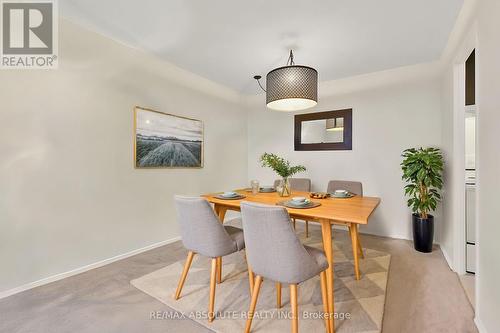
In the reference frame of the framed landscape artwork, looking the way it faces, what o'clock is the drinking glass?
The drinking glass is roughly at 12 o'clock from the framed landscape artwork.

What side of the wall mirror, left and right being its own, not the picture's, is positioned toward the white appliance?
left

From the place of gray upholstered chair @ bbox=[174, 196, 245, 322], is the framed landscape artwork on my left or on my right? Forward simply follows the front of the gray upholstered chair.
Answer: on my left

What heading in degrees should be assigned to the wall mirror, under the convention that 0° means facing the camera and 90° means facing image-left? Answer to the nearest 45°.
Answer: approximately 45°

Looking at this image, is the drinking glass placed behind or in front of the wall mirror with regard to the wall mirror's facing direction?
in front

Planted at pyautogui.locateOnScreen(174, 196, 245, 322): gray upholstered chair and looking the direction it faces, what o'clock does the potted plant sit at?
The potted plant is roughly at 1 o'clock from the gray upholstered chair.

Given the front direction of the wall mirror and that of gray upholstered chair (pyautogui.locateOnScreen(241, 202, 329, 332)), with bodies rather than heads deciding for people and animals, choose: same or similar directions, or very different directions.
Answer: very different directions

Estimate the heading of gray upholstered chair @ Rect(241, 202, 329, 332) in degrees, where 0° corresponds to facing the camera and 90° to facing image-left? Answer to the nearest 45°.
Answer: approximately 225°

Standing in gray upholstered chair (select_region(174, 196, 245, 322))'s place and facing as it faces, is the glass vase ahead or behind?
ahead

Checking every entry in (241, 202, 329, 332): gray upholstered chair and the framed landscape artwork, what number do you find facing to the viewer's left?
0

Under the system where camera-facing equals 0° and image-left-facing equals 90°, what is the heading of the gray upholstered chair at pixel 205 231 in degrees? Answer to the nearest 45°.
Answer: approximately 225°

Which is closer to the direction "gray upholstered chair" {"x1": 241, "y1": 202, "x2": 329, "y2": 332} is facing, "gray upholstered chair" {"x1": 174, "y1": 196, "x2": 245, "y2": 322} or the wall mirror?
the wall mirror

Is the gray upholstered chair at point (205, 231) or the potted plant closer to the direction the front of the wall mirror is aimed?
the gray upholstered chair

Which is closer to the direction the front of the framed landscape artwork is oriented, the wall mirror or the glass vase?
the glass vase

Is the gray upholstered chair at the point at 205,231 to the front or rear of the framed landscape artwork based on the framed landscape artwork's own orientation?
to the front

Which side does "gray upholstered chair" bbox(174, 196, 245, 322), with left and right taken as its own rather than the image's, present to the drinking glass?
front
